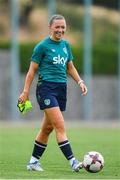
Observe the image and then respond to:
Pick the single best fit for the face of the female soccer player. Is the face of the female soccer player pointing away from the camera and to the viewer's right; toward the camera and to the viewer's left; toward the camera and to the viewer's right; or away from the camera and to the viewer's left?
toward the camera and to the viewer's right
